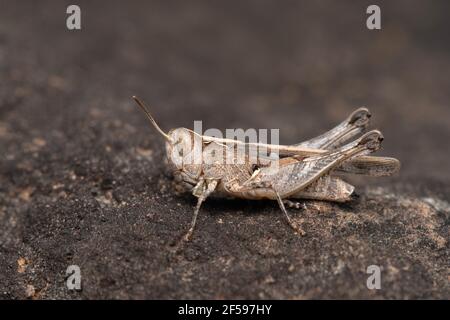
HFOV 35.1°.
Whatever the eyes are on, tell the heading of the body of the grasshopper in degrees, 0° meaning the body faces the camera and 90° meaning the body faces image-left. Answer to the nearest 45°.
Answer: approximately 90°
